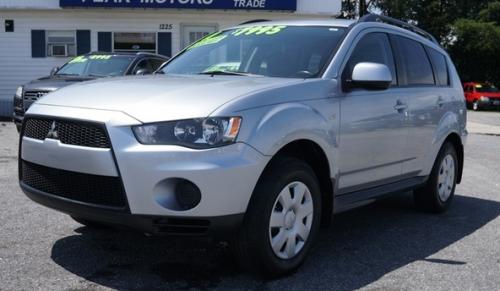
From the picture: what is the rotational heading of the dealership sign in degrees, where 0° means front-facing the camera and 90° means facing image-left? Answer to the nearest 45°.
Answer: approximately 0°

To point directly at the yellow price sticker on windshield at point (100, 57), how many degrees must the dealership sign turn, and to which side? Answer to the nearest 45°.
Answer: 0° — it already faces it

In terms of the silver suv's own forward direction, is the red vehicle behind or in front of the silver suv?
behind

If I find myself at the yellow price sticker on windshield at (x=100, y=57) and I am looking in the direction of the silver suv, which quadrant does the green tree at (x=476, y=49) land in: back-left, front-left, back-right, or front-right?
back-left

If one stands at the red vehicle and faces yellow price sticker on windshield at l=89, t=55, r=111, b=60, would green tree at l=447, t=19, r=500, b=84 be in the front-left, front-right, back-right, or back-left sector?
back-right

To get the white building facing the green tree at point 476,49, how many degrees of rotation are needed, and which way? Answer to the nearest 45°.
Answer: approximately 135° to its left

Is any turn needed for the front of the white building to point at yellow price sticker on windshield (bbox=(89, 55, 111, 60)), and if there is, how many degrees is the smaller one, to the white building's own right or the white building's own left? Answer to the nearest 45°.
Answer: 0° — it already faces it

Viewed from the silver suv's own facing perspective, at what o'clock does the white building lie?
The white building is roughly at 4 o'clock from the silver suv.

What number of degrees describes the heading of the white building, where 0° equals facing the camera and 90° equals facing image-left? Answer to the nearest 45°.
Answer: approximately 0°

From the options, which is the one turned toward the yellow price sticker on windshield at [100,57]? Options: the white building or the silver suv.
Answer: the white building

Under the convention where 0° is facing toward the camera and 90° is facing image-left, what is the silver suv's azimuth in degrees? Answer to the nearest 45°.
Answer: approximately 45°
